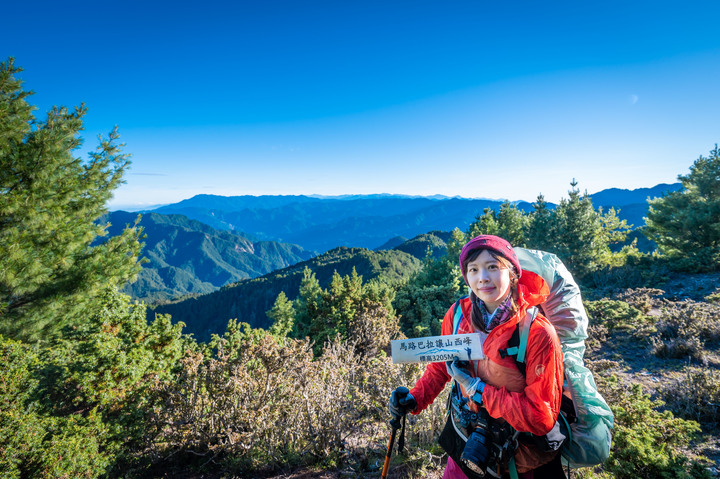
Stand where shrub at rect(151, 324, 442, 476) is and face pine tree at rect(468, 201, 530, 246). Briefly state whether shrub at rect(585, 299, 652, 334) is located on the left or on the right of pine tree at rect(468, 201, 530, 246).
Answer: right

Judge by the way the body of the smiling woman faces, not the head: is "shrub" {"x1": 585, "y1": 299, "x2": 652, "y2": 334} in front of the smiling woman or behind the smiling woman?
behind

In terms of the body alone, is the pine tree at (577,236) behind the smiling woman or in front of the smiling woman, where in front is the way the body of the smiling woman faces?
behind

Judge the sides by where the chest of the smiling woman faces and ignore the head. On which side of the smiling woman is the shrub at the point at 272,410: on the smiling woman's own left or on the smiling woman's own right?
on the smiling woman's own right

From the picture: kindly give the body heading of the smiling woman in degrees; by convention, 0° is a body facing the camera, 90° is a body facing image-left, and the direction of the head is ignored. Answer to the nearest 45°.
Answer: approximately 45°

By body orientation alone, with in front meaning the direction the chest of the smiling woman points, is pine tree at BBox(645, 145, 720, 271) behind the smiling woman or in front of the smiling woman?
behind

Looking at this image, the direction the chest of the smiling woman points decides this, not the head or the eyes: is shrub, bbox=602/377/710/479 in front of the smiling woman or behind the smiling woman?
behind

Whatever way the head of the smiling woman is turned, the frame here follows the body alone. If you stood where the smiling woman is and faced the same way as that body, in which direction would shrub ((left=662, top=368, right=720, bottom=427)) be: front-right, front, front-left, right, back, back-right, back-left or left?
back
